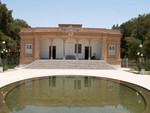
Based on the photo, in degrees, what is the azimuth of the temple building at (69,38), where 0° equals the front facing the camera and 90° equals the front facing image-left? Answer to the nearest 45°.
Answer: approximately 0°
